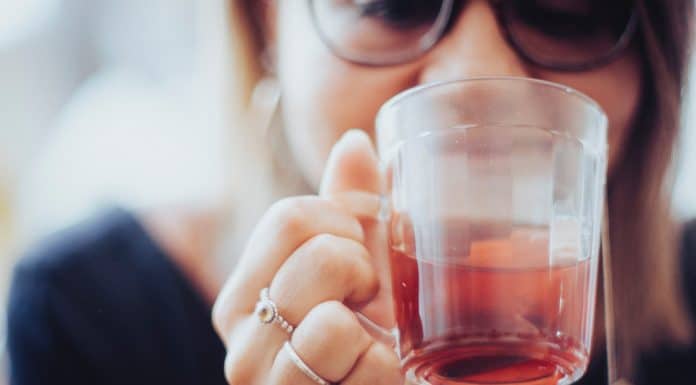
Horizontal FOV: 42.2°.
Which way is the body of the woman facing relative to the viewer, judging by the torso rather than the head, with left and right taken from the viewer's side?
facing the viewer
